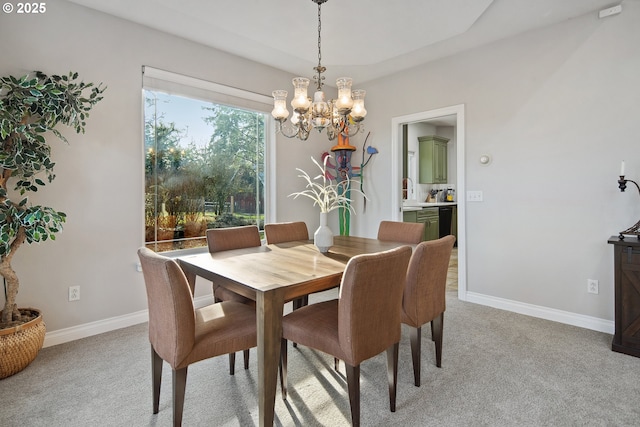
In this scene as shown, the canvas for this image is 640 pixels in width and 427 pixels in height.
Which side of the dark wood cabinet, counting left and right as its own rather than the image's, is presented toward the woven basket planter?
front

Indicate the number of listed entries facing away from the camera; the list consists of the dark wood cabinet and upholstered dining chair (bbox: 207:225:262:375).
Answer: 0

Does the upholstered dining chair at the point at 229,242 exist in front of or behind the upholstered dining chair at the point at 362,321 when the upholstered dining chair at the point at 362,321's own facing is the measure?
in front

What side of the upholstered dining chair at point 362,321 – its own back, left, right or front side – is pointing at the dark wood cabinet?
right

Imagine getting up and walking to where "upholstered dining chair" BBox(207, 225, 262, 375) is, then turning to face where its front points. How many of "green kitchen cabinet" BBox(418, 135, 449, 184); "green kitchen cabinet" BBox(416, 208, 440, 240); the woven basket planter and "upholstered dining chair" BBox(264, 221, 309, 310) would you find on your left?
3

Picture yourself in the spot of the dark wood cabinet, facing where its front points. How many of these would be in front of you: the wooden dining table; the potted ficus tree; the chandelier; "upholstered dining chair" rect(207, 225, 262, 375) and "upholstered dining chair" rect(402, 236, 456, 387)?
5

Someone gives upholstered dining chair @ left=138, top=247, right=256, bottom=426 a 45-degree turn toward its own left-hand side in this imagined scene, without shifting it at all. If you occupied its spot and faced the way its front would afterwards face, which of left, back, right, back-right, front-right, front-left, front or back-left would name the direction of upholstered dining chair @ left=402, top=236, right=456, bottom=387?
right

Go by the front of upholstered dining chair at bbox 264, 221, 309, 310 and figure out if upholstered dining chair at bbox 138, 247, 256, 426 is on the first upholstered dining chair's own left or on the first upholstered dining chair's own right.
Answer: on the first upholstered dining chair's own right

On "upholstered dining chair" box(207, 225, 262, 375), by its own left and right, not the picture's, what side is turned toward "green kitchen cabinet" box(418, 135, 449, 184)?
left

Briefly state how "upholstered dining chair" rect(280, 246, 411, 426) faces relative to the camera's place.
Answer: facing away from the viewer and to the left of the viewer

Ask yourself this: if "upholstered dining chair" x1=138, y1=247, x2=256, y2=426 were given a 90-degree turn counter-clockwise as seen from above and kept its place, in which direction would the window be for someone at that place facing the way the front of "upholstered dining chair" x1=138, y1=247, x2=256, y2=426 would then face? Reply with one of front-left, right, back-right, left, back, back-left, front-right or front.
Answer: front-right

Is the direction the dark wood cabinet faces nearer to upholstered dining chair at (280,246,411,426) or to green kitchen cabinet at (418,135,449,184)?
the upholstered dining chair

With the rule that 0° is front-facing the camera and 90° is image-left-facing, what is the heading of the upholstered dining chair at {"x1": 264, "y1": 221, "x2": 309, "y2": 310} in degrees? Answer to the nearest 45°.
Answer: approximately 315°

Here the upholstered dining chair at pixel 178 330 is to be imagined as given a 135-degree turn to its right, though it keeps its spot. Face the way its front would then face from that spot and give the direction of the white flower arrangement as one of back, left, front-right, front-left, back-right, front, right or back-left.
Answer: back-left

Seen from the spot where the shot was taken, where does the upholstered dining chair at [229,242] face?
facing the viewer and to the right of the viewer

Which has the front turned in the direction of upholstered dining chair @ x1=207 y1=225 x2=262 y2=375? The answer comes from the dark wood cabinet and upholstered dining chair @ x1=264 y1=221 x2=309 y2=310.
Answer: the dark wood cabinet

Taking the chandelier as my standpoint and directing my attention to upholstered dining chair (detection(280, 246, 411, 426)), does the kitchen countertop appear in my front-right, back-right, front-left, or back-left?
back-left

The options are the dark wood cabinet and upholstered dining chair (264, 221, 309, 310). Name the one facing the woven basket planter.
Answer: the dark wood cabinet
